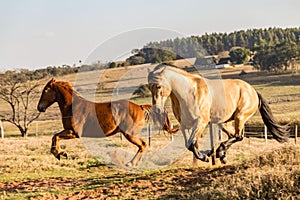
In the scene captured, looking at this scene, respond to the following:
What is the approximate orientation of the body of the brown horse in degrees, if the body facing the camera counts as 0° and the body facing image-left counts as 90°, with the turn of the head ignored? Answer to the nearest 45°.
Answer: approximately 90°

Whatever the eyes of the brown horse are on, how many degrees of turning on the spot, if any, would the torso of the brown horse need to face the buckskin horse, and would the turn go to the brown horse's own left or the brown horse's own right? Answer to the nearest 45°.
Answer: approximately 135° to the brown horse's own left
